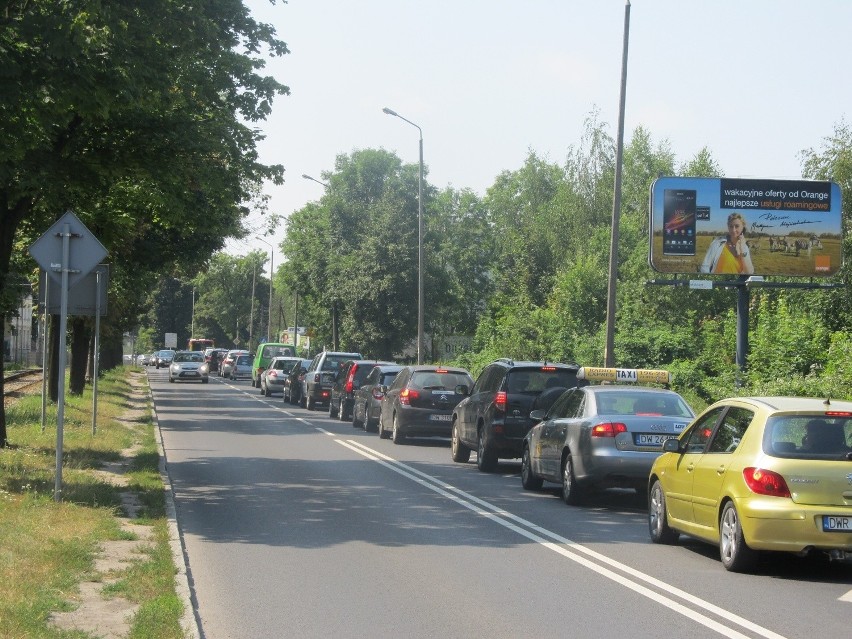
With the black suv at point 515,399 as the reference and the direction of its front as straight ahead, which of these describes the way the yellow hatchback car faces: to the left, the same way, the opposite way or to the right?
the same way

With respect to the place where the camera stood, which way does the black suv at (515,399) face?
facing away from the viewer and to the left of the viewer

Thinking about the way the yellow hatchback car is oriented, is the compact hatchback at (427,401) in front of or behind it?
in front

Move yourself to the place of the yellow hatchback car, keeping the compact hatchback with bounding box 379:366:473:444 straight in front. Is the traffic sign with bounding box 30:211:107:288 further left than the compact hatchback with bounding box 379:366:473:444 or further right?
left

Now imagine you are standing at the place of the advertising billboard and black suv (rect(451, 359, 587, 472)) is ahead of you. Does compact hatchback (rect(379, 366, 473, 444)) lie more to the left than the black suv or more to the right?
right

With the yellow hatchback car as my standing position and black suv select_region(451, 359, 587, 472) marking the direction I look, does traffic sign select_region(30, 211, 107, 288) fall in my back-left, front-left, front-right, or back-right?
front-left

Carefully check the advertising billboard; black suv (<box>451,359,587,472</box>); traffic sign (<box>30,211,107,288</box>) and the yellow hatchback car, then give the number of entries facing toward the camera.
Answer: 1

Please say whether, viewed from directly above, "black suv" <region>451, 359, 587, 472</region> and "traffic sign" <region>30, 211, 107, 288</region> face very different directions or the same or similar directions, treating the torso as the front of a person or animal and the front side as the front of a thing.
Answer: same or similar directions

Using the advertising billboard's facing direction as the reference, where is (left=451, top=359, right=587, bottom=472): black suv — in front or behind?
in front

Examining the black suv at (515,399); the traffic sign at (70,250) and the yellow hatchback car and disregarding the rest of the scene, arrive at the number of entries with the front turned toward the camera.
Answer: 0

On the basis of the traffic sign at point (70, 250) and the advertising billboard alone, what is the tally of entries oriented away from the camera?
1

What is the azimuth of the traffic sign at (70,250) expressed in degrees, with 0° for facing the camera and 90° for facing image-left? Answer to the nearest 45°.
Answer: approximately 180°

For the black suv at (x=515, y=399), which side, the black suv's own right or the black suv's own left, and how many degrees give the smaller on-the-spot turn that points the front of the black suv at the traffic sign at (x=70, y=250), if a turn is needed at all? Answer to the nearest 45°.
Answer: approximately 90° to the black suv's own left

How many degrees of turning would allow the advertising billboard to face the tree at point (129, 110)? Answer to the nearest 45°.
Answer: approximately 45° to its right

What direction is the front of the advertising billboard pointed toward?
toward the camera

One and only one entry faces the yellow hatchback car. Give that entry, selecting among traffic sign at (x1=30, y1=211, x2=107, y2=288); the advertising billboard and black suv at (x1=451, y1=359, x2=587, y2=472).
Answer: the advertising billboard

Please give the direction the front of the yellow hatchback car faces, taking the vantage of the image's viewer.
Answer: facing away from the viewer and to the left of the viewer

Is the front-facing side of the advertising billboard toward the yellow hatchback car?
yes

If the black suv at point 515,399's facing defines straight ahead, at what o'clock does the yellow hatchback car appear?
The yellow hatchback car is roughly at 7 o'clock from the black suv.
